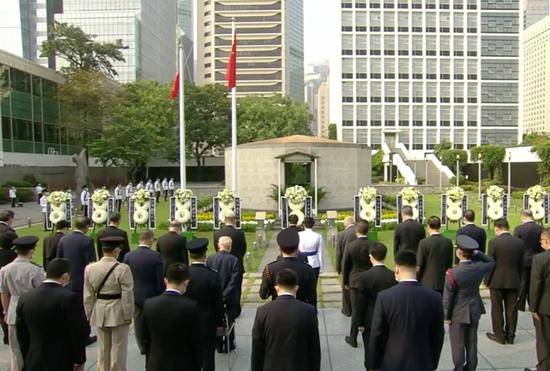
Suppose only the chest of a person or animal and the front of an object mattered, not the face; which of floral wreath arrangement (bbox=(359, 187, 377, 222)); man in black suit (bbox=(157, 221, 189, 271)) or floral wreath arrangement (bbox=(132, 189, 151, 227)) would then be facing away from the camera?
the man in black suit

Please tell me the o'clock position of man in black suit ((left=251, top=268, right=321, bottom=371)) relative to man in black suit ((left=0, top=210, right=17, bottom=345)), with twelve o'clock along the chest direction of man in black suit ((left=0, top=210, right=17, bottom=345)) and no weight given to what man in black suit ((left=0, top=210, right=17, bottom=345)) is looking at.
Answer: man in black suit ((left=251, top=268, right=321, bottom=371)) is roughly at 4 o'clock from man in black suit ((left=0, top=210, right=17, bottom=345)).

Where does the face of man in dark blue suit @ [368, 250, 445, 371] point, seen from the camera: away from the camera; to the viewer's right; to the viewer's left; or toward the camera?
away from the camera

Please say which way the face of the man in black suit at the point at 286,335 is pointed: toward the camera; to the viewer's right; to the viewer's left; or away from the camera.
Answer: away from the camera

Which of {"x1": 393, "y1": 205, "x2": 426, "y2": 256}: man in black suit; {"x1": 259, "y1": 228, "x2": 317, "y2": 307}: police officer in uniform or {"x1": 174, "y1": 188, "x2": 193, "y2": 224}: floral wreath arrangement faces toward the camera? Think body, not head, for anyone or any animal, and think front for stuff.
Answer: the floral wreath arrangement

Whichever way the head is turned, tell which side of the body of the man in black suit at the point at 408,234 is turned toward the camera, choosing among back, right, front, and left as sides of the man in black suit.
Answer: back

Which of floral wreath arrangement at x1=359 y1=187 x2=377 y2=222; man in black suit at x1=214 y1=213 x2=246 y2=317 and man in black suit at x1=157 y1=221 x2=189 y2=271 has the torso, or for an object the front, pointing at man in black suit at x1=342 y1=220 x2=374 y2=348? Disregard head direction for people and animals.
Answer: the floral wreath arrangement

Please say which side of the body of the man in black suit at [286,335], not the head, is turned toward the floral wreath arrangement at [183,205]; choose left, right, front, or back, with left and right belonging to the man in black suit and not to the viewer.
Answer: front

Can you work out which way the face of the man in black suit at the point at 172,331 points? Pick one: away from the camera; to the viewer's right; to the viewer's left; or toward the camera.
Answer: away from the camera

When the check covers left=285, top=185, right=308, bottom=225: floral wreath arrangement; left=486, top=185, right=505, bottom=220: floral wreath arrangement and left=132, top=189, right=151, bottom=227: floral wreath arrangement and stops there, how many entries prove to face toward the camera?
3

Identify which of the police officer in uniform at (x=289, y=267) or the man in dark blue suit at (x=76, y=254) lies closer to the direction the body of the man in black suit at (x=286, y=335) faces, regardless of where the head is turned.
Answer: the police officer in uniform

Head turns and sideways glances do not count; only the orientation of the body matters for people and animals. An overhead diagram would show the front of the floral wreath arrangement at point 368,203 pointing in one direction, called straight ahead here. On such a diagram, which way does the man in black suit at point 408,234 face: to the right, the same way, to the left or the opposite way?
the opposite way

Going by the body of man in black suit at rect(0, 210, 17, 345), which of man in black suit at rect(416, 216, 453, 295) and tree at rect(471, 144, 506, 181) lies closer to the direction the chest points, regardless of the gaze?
the tree

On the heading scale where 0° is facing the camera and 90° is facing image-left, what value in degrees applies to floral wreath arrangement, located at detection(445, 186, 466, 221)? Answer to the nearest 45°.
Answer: approximately 0°

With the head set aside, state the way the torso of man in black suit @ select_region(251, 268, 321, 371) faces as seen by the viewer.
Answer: away from the camera

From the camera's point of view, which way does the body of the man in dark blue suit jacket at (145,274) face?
away from the camera
